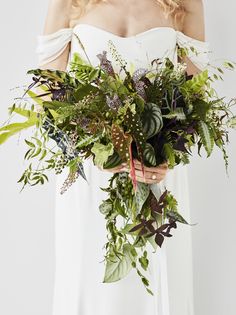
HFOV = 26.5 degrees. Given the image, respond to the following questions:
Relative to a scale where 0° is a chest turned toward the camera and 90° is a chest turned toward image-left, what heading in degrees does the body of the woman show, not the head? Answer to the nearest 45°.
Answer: approximately 0°
